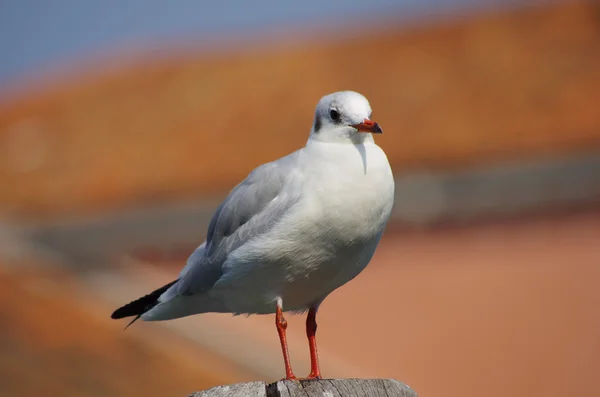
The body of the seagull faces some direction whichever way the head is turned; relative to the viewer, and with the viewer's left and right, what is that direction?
facing the viewer and to the right of the viewer
